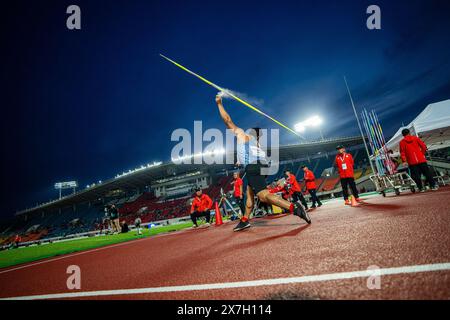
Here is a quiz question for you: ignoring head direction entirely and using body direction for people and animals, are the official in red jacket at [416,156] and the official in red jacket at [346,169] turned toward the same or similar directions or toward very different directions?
very different directions

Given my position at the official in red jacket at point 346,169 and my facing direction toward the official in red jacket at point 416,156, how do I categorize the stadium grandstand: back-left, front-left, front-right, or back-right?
back-left

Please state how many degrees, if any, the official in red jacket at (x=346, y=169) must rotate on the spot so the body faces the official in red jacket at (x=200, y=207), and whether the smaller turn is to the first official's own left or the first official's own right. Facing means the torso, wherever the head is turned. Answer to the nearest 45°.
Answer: approximately 90° to the first official's own right

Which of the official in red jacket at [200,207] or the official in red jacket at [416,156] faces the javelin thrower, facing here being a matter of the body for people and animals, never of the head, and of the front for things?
the official in red jacket at [200,207]

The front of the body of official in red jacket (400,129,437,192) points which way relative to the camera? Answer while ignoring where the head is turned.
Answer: away from the camera

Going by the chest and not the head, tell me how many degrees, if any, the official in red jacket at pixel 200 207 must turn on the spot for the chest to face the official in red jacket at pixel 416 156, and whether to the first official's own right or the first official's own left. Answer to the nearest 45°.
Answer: approximately 45° to the first official's own left

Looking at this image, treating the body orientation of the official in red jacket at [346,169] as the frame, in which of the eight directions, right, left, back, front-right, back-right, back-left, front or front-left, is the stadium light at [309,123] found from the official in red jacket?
back

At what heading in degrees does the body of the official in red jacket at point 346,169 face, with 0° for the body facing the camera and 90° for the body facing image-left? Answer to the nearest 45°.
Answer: approximately 0°

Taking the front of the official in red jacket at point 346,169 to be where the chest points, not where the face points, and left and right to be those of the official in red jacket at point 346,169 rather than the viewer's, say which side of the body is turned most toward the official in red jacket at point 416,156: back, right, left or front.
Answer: left

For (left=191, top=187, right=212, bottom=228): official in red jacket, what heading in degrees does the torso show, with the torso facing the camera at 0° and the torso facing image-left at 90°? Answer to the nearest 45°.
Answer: approximately 0°
